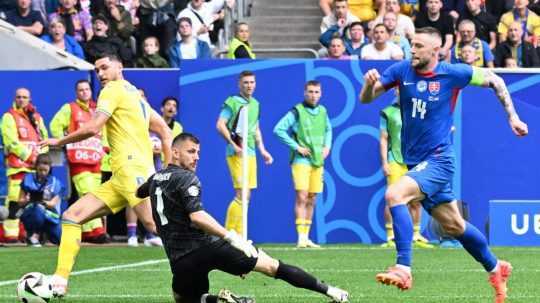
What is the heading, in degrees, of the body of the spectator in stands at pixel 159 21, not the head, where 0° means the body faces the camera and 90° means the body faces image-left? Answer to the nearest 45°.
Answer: approximately 0°

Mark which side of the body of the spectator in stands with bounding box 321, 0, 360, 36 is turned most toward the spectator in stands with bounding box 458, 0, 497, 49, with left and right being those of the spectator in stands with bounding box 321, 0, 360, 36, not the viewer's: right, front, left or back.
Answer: left

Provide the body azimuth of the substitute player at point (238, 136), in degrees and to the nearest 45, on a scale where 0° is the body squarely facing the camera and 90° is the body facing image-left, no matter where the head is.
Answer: approximately 315°

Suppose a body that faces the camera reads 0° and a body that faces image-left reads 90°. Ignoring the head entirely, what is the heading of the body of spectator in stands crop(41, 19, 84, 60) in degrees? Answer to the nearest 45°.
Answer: approximately 0°
